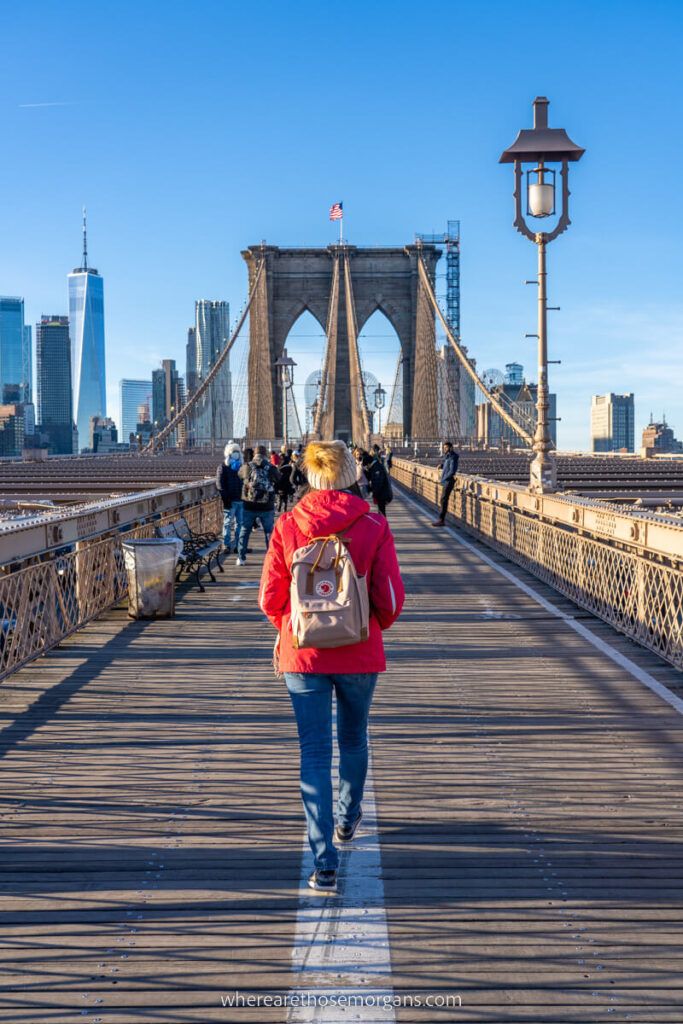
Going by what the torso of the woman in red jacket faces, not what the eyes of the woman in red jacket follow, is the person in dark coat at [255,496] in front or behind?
in front

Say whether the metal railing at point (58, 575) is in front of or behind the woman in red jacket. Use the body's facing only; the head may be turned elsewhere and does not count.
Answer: in front

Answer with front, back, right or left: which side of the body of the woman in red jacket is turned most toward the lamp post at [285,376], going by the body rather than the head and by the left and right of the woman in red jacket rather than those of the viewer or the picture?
front

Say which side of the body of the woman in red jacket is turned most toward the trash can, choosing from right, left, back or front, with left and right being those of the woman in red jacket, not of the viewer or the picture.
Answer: front

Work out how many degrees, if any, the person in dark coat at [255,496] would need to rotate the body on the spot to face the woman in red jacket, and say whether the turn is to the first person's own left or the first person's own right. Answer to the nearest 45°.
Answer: approximately 180°

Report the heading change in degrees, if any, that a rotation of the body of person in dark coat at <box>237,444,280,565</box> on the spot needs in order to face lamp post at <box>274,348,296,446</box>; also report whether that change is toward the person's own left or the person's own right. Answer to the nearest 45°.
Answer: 0° — they already face it

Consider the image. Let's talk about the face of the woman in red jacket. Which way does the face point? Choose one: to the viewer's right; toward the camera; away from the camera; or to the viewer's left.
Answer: away from the camera

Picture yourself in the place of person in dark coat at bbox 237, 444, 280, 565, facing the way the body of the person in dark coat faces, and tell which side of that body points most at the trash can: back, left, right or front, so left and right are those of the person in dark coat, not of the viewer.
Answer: back

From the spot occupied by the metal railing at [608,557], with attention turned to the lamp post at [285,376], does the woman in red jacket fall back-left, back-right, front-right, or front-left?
back-left

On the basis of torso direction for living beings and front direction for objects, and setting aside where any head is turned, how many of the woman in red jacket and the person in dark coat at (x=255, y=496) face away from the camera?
2

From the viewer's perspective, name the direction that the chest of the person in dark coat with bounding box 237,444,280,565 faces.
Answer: away from the camera

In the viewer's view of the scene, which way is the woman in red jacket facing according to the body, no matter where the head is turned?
away from the camera
